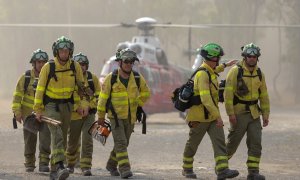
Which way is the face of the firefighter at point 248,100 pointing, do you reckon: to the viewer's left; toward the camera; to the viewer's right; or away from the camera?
toward the camera

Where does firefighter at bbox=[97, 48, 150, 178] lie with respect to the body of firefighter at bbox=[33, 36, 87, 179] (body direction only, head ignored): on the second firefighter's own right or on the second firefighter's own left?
on the second firefighter's own left

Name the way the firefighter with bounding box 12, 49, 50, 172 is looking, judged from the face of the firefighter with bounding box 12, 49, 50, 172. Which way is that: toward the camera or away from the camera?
toward the camera

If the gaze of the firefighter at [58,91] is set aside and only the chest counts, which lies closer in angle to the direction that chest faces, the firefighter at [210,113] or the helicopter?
the firefighter

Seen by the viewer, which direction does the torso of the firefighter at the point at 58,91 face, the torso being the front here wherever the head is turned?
toward the camera

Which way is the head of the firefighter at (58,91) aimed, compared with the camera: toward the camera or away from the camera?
toward the camera

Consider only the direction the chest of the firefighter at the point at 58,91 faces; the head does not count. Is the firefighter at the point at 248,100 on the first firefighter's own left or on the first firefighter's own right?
on the first firefighter's own left
